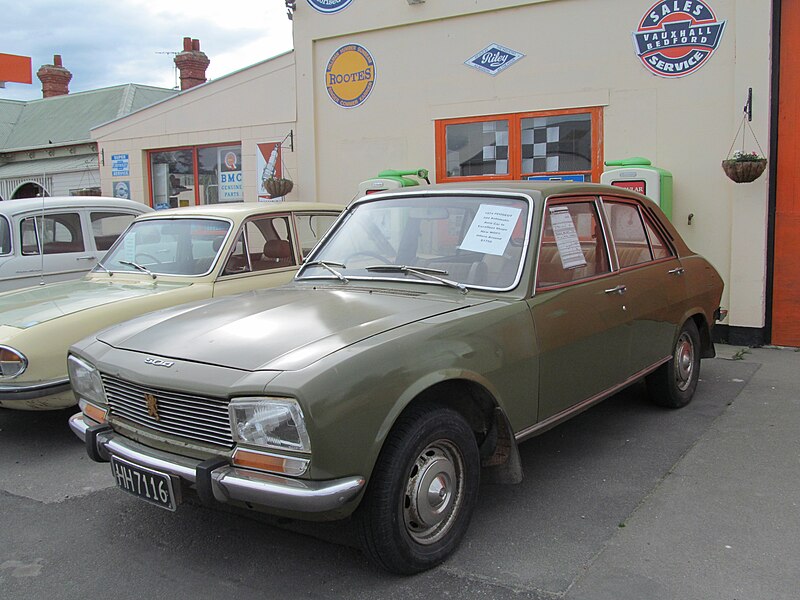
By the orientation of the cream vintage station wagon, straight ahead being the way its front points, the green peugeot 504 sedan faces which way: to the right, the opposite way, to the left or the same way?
the same way

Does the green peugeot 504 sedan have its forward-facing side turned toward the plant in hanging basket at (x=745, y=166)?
no

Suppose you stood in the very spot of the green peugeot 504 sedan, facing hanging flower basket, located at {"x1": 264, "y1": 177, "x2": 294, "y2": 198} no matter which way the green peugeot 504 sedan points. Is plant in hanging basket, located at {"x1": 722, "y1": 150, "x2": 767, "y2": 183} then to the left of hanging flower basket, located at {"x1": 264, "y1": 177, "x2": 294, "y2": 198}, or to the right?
right

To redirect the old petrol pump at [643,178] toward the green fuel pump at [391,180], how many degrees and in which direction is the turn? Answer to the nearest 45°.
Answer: approximately 45° to its right

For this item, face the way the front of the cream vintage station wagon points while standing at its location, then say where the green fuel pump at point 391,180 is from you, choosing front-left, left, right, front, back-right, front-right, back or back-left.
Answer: back

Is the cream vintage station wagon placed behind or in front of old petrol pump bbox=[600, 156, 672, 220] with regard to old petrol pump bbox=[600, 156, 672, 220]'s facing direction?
in front

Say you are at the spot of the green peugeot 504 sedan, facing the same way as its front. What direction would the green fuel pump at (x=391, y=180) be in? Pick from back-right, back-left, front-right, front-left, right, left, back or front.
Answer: back-right

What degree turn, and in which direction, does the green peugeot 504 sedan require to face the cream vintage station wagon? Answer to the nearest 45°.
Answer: approximately 90° to its right

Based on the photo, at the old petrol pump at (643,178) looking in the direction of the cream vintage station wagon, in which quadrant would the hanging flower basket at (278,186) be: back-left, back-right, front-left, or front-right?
front-right

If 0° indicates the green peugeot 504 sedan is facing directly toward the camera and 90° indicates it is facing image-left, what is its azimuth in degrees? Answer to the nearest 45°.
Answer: approximately 45°

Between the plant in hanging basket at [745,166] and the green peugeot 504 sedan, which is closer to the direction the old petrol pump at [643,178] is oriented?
the green peugeot 504 sedan

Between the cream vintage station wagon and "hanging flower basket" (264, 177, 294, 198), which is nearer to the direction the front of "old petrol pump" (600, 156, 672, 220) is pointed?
the cream vintage station wagon

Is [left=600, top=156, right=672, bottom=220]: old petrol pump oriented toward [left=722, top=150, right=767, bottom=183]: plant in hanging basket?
no

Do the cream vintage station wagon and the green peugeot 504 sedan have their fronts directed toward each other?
no

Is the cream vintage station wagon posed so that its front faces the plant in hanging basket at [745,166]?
no

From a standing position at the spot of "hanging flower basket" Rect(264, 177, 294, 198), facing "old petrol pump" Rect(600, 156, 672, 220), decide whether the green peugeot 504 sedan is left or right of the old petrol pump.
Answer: right

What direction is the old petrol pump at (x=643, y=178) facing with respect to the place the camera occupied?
facing the viewer and to the left of the viewer

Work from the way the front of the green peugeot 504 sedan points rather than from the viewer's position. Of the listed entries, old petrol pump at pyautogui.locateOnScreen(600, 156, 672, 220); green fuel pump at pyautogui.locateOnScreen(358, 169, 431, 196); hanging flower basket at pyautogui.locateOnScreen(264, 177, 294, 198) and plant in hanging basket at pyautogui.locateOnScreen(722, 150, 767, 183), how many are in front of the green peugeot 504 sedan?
0
